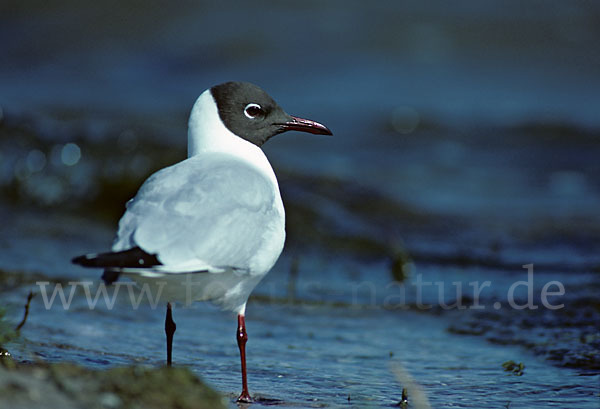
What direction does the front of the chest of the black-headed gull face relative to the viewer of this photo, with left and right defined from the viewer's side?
facing away from the viewer and to the right of the viewer

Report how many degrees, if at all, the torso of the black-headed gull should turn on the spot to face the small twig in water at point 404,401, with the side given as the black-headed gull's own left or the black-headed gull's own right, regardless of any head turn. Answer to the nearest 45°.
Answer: approximately 45° to the black-headed gull's own right
